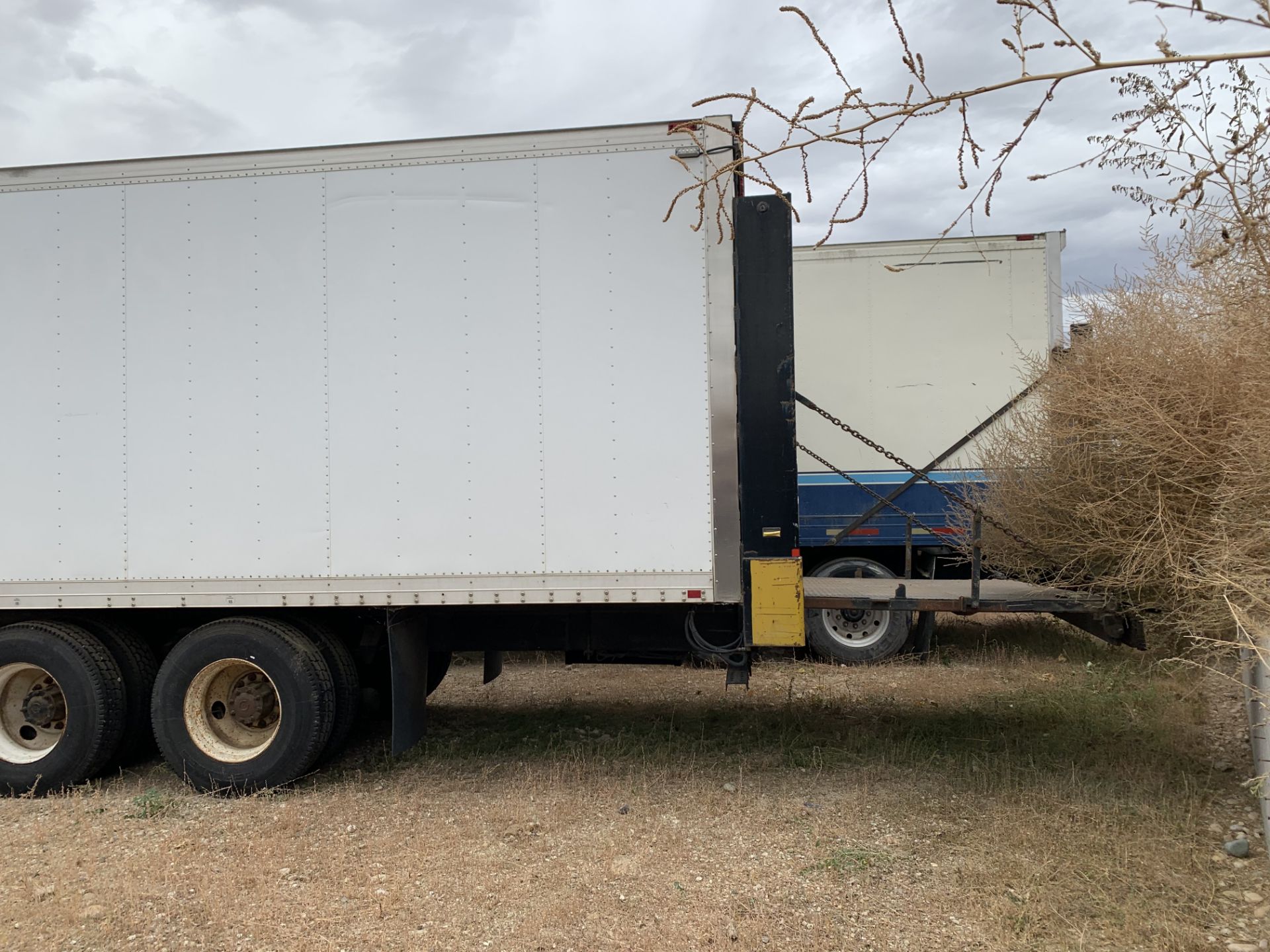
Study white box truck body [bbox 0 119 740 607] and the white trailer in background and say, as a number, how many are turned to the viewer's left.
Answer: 2

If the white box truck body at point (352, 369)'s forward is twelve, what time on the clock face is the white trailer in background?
The white trailer in background is roughly at 5 o'clock from the white box truck body.

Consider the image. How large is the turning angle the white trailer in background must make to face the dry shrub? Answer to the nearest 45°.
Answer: approximately 90° to its left

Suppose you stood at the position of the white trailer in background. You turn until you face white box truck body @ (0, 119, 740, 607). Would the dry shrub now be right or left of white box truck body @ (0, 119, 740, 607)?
left

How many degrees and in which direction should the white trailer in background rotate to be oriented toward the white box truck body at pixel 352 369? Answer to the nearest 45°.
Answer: approximately 45° to its left

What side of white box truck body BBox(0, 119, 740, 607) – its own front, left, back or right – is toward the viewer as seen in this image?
left

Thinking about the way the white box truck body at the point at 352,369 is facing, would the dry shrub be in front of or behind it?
behind

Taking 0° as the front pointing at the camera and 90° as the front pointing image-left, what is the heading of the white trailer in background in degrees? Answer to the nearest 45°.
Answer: approximately 90°
